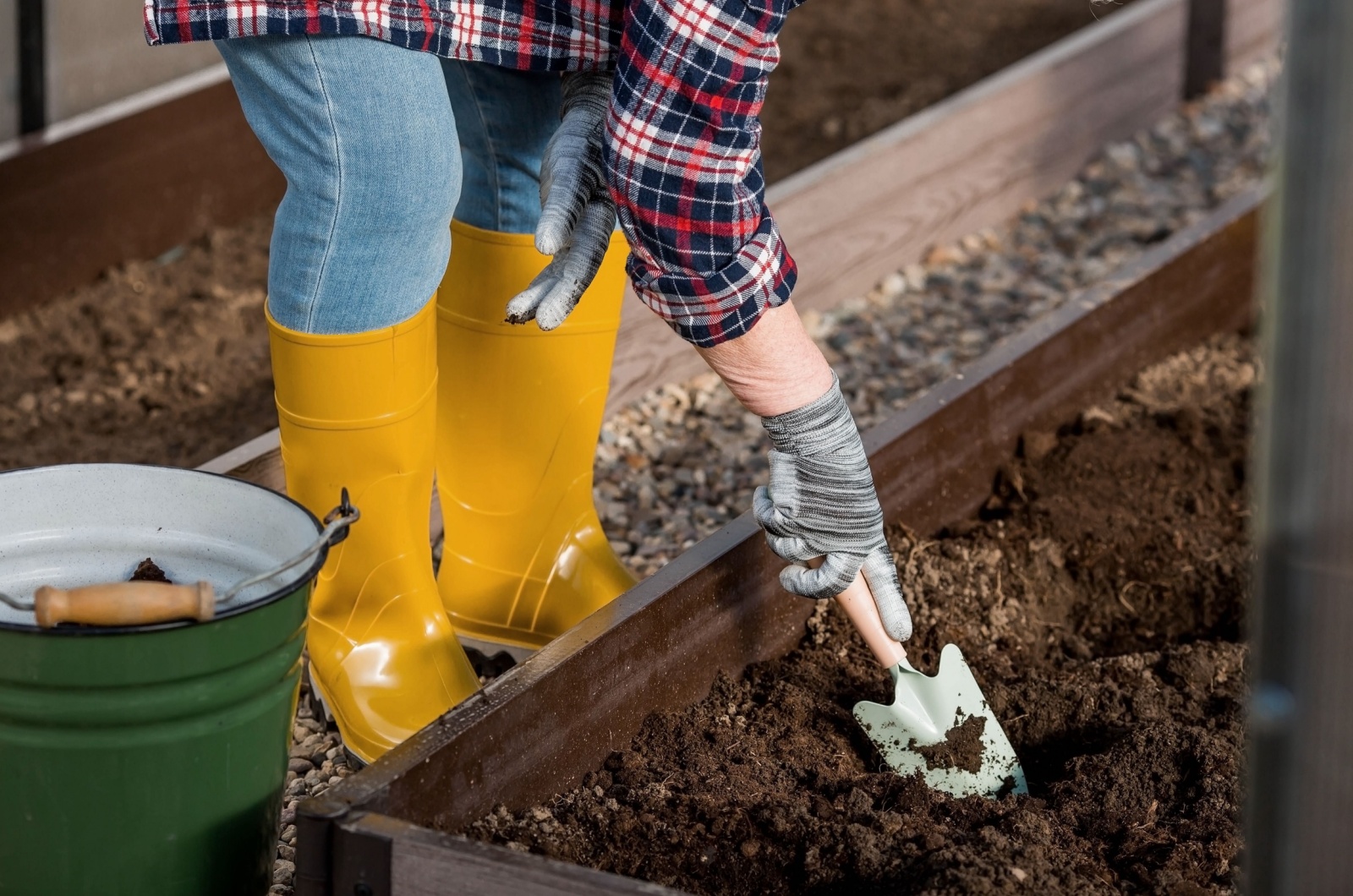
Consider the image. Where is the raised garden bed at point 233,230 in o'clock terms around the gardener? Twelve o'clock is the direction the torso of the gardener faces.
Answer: The raised garden bed is roughly at 7 o'clock from the gardener.

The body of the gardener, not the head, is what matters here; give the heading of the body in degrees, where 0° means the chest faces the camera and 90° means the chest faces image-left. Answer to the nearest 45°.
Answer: approximately 315°
